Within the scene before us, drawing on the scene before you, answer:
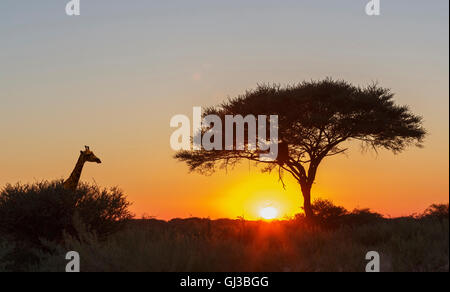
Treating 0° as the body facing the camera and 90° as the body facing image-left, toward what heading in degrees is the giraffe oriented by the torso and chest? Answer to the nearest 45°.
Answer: approximately 270°

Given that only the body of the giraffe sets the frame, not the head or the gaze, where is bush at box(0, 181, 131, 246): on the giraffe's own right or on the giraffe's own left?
on the giraffe's own right
